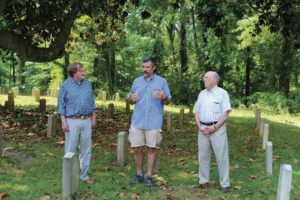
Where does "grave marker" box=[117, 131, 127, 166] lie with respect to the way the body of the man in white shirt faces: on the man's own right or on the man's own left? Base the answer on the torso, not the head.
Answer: on the man's own right

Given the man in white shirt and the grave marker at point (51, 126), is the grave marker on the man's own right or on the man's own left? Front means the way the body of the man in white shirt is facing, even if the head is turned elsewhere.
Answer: on the man's own right

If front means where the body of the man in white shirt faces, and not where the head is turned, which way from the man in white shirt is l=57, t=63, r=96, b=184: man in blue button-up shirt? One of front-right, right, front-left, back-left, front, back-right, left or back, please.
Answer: front-right

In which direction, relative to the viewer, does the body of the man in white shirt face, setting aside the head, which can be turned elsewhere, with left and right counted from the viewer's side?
facing the viewer and to the left of the viewer

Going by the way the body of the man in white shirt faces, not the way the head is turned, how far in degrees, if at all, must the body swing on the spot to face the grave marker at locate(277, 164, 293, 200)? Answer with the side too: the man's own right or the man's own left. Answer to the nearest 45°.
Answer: approximately 90° to the man's own left

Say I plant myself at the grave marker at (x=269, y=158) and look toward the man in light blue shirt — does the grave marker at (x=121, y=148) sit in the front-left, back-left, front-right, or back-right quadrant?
front-right

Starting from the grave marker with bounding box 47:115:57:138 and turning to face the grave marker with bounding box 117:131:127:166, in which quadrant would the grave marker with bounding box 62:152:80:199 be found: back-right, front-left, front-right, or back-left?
front-right

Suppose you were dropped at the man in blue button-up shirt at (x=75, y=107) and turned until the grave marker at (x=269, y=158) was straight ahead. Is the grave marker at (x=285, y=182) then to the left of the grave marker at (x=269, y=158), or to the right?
right

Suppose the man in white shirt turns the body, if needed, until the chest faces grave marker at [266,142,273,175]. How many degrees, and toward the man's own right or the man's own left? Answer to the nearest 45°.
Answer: approximately 180°
